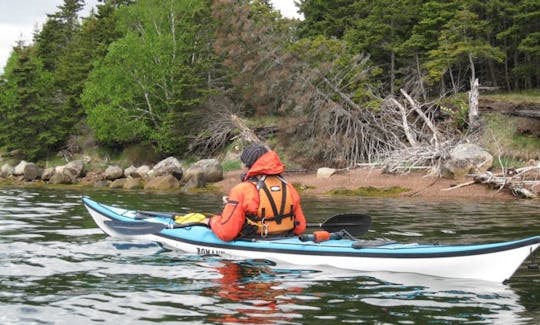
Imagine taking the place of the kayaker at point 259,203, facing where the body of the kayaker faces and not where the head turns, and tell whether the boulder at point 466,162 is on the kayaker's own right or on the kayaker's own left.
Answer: on the kayaker's own right

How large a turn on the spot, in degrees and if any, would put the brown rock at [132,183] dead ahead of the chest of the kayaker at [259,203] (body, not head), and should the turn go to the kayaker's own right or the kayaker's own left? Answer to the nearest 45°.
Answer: approximately 45° to the kayaker's own right

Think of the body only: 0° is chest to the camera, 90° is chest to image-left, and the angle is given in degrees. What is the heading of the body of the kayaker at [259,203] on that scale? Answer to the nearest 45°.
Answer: approximately 135°

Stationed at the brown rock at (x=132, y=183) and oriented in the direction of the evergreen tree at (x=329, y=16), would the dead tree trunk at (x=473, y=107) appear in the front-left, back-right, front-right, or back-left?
front-right

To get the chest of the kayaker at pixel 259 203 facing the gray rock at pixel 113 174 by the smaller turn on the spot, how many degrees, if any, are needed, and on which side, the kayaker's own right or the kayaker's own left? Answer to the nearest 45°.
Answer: approximately 45° to the kayaker's own right

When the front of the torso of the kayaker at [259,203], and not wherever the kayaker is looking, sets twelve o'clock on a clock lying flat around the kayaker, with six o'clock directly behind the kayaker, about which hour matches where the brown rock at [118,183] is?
The brown rock is roughly at 1 o'clock from the kayaker.

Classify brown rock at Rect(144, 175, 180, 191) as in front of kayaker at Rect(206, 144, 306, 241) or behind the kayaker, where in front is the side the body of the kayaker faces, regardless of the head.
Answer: in front

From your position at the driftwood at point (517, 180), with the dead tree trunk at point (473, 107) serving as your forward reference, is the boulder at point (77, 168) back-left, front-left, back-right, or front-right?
front-left

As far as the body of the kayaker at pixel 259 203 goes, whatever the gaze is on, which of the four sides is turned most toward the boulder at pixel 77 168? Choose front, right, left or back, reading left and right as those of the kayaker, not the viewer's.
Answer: front

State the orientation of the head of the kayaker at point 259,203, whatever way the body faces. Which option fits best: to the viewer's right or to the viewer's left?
to the viewer's left
